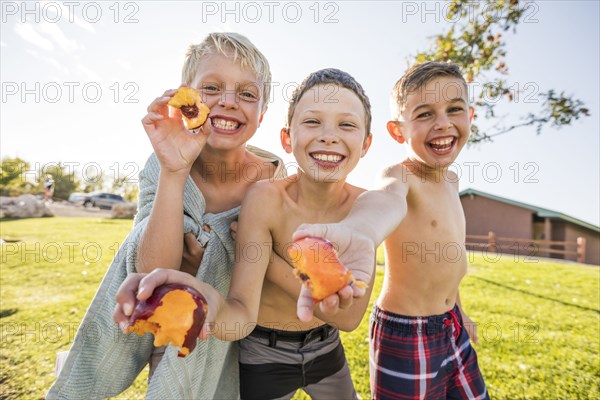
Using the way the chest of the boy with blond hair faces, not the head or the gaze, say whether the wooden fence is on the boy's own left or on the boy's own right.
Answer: on the boy's own left

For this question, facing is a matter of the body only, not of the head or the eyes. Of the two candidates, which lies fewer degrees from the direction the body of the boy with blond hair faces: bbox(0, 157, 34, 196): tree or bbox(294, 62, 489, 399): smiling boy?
the smiling boy

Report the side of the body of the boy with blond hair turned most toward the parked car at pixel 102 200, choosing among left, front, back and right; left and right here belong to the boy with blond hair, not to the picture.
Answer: back

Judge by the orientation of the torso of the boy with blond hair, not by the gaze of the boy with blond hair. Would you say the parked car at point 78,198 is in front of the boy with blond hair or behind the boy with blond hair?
behind

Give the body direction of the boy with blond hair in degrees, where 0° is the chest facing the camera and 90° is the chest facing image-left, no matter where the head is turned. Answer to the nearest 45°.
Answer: approximately 0°

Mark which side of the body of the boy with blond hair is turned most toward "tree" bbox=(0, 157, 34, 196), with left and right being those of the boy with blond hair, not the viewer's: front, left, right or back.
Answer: back
